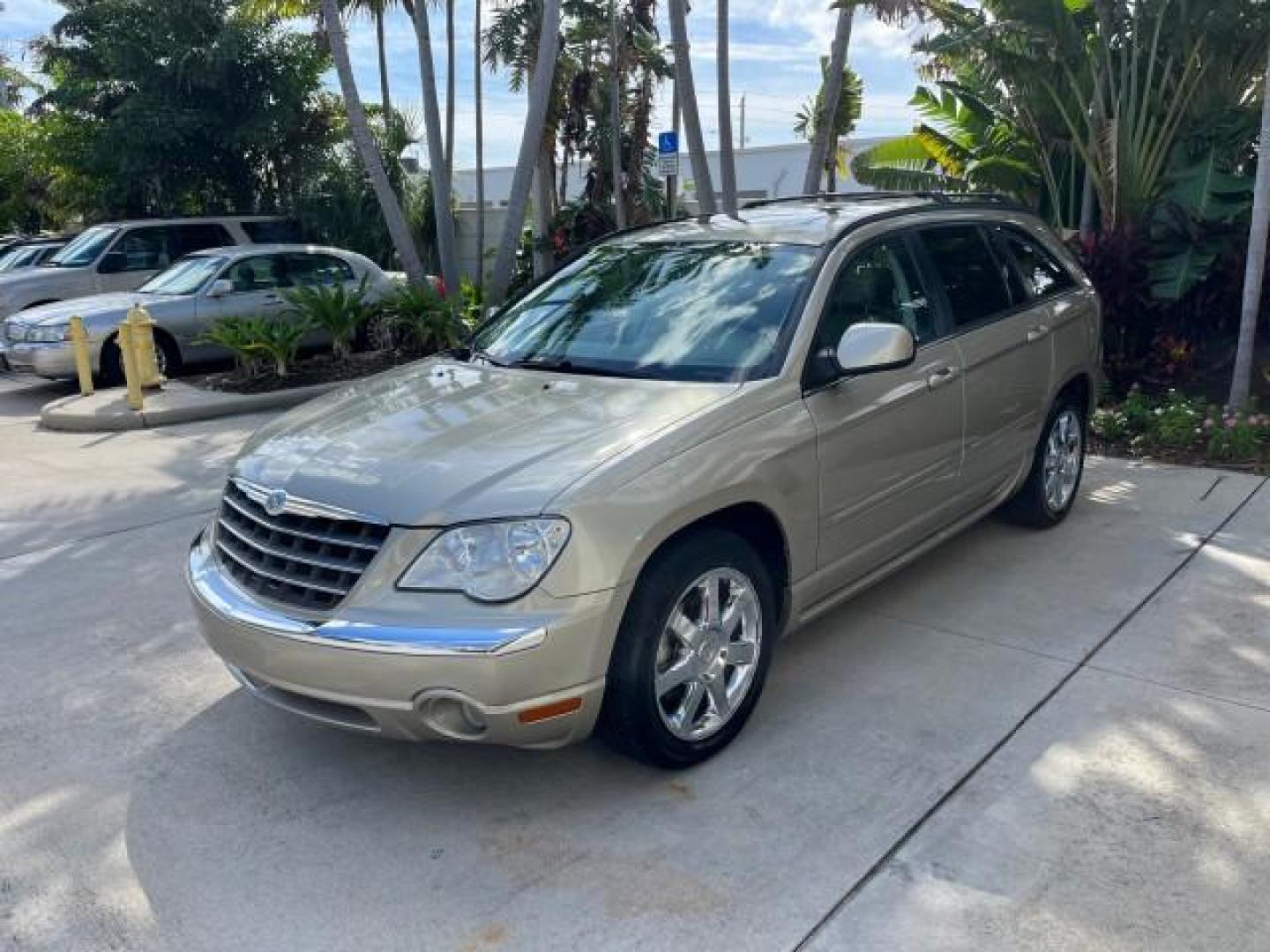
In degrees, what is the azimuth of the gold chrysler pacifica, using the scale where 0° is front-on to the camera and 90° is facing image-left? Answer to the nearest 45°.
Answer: approximately 45°

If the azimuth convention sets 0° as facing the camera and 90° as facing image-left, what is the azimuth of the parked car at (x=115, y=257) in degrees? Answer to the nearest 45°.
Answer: approximately 45°

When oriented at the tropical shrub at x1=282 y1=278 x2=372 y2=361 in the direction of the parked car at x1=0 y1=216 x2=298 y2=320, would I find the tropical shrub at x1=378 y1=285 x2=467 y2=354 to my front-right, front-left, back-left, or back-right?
back-right

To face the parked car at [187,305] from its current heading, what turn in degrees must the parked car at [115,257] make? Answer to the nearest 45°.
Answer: approximately 45° to its left

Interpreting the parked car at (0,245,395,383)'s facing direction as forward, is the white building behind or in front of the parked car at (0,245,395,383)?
behind
